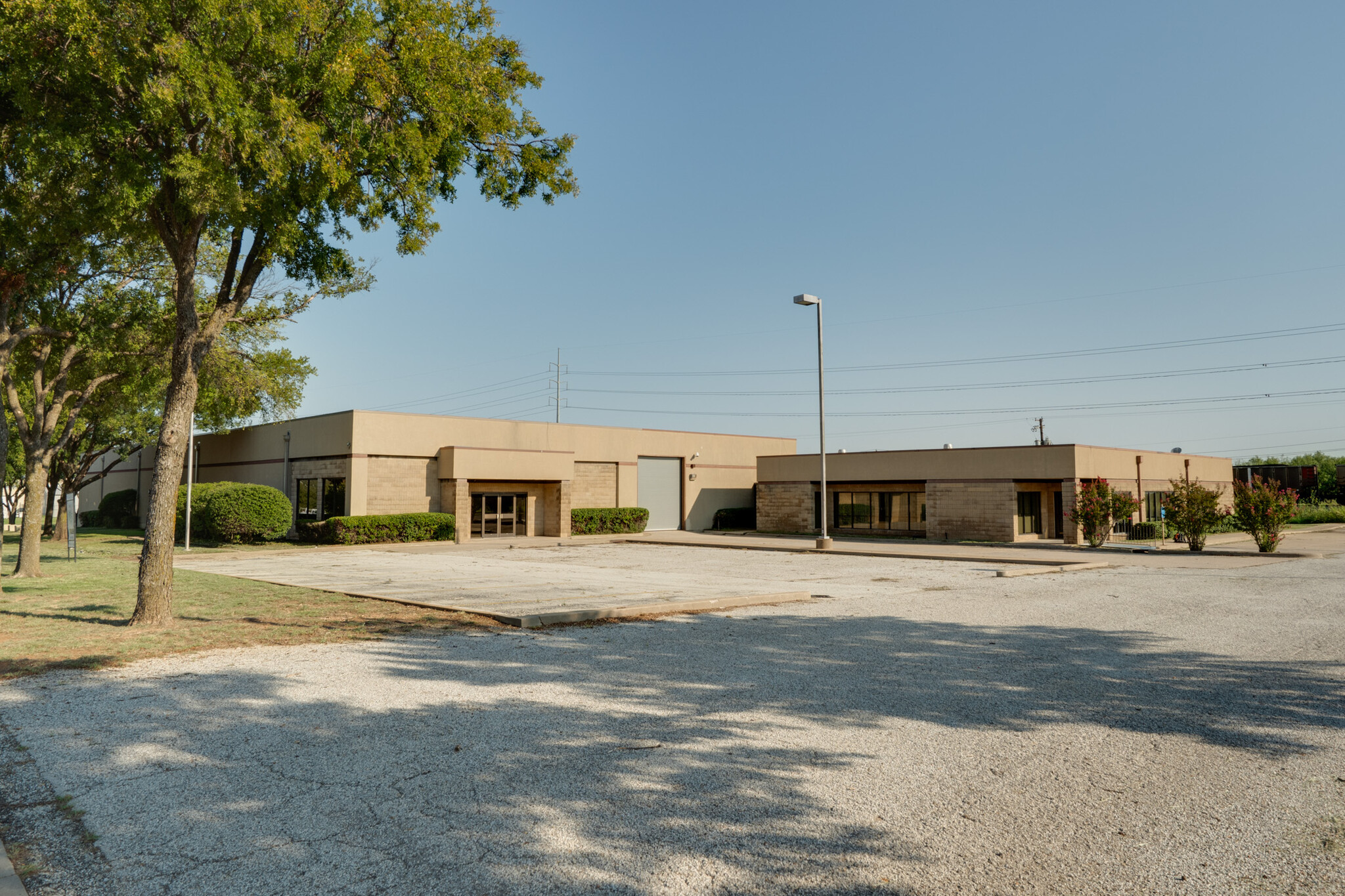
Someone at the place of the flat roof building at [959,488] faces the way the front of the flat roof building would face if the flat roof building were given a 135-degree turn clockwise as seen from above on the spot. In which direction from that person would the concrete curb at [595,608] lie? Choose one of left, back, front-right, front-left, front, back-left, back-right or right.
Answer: back

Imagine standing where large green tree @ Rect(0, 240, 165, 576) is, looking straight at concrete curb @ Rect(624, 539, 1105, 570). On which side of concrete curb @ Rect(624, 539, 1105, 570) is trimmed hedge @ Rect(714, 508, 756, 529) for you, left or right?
left

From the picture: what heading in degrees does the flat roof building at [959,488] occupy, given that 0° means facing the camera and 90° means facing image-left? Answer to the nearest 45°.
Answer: approximately 45°

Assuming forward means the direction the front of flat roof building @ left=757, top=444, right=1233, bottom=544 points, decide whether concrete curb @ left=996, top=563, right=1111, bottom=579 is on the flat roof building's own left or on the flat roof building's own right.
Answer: on the flat roof building's own left

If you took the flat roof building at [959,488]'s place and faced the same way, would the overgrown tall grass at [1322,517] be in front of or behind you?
behind

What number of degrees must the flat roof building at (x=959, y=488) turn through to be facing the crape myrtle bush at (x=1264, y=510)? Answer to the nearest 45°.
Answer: approximately 90° to its left

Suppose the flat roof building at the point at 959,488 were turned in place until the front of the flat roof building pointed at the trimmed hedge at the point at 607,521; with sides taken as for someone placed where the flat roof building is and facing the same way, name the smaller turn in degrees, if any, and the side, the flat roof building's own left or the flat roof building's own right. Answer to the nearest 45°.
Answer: approximately 45° to the flat roof building's own right

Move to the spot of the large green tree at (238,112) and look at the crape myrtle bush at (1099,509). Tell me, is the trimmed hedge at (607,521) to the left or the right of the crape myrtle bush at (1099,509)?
left

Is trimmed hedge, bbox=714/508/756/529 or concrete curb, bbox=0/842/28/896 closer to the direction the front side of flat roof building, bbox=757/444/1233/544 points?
the concrete curb

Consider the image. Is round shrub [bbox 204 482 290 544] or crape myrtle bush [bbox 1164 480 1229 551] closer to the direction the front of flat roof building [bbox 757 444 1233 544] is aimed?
the round shrub

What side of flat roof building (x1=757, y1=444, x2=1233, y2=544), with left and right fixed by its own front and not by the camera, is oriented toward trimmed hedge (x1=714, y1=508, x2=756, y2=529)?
right

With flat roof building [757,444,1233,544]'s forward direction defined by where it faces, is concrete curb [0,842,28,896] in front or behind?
in front
